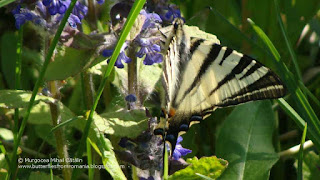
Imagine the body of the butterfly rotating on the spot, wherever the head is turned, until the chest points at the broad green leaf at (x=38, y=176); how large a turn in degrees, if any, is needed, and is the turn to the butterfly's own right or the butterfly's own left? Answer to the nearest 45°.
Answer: approximately 90° to the butterfly's own left
